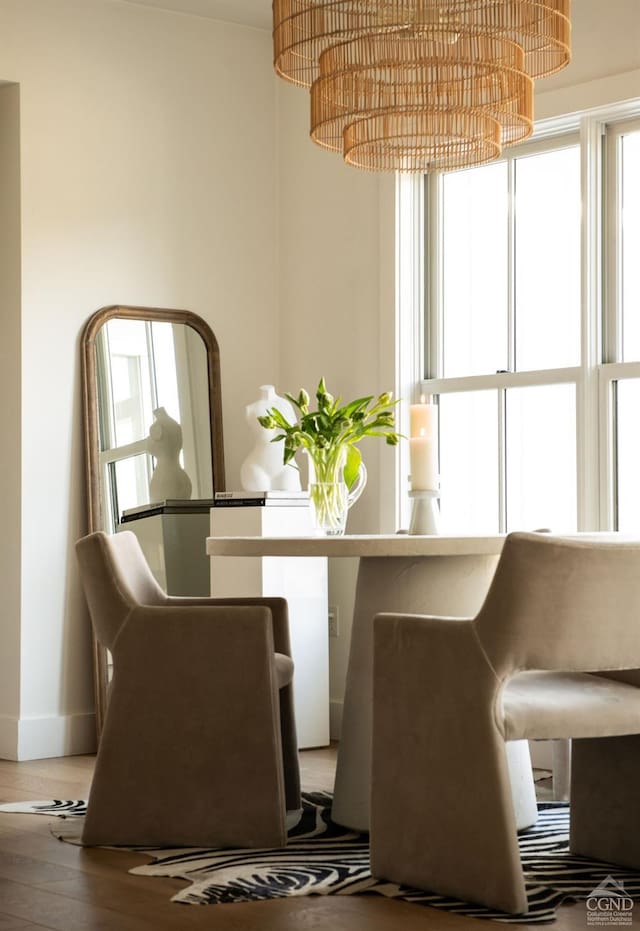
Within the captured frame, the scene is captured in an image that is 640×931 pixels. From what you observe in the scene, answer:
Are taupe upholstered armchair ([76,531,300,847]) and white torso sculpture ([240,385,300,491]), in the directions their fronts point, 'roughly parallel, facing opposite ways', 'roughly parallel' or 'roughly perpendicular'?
roughly perpendicular

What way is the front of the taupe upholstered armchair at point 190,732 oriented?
to the viewer's right

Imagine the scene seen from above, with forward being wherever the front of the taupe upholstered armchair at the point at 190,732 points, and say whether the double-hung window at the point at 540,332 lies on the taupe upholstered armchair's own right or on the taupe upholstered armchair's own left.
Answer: on the taupe upholstered armchair's own left

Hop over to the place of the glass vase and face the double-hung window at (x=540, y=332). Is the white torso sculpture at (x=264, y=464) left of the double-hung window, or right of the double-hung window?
left
